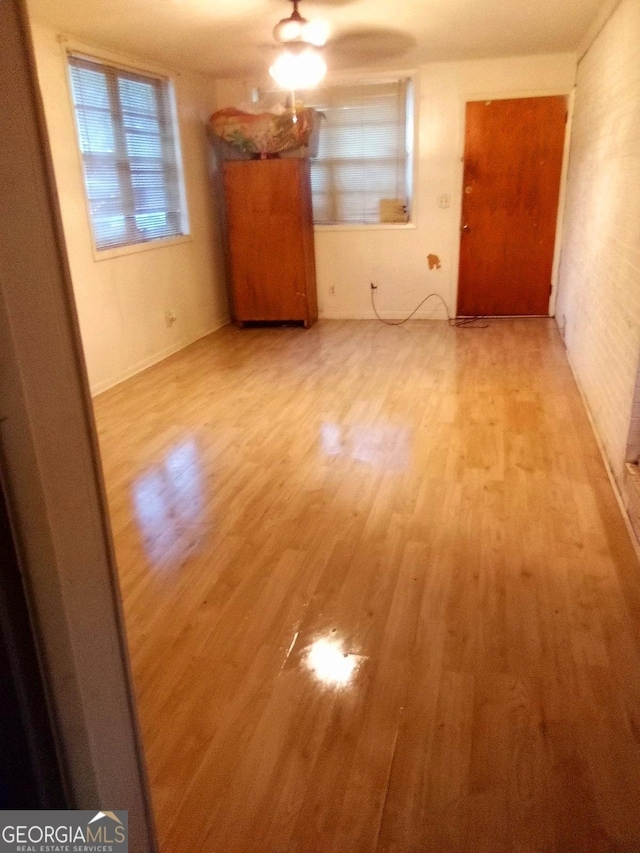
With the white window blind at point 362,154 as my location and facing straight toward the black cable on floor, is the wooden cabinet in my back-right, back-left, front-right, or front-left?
back-right

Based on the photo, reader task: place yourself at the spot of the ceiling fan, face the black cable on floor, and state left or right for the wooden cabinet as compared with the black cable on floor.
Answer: left

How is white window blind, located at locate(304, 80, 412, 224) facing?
toward the camera

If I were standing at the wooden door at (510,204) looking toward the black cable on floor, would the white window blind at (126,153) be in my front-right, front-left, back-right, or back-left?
front-left

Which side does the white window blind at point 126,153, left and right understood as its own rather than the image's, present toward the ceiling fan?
front

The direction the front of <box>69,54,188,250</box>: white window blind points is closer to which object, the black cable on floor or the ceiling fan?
the ceiling fan

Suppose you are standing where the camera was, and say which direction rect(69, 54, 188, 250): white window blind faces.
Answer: facing the viewer and to the right of the viewer

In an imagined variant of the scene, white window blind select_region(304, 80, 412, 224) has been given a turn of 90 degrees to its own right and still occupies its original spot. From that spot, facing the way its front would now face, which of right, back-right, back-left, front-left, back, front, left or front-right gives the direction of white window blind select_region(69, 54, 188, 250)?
front-left

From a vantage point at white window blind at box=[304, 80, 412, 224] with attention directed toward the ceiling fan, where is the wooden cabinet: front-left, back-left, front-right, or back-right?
front-right

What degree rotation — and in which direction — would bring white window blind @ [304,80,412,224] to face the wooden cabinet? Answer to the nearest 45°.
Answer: approximately 45° to its right

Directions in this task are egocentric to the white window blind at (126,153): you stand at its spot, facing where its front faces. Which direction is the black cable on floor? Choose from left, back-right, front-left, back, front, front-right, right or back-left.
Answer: front-left

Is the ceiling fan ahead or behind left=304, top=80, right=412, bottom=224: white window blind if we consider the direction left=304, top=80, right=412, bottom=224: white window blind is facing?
ahead

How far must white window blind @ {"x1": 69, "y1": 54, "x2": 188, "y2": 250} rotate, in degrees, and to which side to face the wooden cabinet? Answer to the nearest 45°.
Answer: approximately 90° to its left
